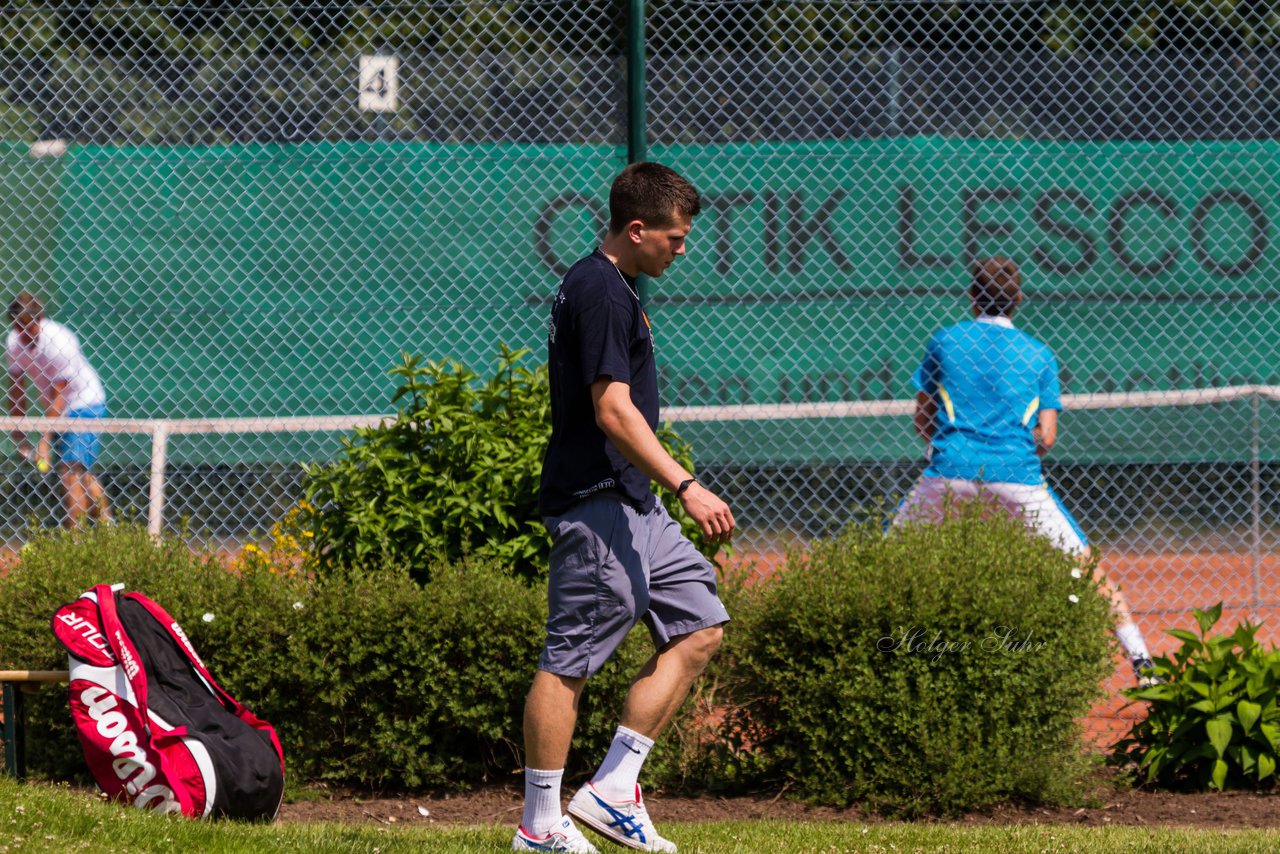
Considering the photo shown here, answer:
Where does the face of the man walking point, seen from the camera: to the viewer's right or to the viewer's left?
to the viewer's right

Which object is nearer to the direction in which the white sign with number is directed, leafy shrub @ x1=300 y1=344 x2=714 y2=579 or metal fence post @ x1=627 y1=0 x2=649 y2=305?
the leafy shrub

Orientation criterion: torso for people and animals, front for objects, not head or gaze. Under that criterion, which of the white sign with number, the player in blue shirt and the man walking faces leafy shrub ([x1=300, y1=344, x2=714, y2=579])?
the white sign with number

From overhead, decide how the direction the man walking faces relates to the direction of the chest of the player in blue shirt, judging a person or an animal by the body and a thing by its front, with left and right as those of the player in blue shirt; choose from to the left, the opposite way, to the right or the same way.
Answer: to the right

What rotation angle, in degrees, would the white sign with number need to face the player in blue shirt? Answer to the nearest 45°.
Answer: approximately 90° to its left

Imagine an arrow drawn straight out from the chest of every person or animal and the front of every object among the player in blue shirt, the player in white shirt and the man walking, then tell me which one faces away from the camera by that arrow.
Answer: the player in blue shirt

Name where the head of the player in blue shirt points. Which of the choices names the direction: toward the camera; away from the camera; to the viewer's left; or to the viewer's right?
away from the camera

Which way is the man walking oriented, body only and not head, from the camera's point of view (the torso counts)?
to the viewer's right

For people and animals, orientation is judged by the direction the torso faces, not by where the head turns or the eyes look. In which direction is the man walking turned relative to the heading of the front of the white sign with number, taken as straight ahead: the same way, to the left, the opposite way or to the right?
to the left

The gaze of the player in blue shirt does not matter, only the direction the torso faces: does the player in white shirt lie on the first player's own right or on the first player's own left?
on the first player's own left
